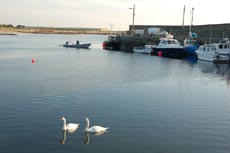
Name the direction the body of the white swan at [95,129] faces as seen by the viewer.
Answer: to the viewer's left

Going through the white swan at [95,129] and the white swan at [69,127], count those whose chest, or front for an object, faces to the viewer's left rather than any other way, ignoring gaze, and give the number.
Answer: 2

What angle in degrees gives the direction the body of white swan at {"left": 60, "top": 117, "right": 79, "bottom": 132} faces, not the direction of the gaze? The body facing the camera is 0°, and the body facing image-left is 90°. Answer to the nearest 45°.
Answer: approximately 90°

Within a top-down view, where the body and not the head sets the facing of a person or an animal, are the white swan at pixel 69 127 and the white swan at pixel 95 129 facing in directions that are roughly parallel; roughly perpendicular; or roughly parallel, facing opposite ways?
roughly parallel

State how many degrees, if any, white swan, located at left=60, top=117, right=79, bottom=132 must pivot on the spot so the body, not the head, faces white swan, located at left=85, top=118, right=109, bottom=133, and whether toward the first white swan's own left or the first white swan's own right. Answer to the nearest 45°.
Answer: approximately 180°

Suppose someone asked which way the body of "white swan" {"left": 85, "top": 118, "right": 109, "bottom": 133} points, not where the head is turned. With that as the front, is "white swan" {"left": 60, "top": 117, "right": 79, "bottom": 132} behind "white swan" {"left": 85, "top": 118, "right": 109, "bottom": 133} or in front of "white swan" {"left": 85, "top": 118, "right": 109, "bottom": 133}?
in front
